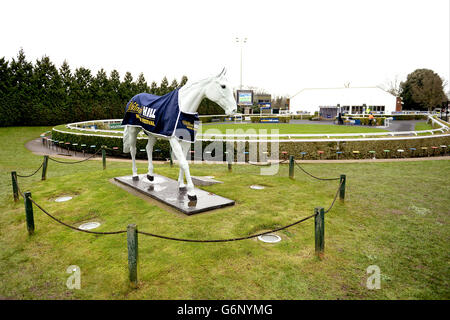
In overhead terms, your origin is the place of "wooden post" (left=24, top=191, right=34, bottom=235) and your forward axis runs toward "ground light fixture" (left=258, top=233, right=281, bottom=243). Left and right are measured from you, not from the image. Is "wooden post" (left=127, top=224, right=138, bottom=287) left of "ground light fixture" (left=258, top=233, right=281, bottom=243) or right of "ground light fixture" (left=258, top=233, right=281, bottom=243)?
right

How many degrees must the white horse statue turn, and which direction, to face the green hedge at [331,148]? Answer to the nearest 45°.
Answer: approximately 90° to its left

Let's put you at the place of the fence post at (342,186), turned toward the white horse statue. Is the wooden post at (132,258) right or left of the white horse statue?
left

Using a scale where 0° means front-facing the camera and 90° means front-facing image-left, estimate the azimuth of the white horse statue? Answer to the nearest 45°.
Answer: approximately 315°

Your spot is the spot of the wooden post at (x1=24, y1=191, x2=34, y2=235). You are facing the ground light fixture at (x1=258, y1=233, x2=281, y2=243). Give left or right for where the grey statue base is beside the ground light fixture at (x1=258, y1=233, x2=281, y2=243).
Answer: left

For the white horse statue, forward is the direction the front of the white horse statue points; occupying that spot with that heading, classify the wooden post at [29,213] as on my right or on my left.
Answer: on my right

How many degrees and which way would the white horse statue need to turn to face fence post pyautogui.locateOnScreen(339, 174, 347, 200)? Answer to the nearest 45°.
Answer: approximately 45° to its left

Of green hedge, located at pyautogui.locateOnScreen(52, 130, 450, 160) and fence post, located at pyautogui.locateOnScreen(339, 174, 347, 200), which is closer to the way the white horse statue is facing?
the fence post

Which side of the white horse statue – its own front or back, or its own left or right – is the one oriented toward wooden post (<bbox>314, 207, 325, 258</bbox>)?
front

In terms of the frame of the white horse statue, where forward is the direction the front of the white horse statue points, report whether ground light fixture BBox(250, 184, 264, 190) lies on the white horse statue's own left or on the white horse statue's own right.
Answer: on the white horse statue's own left

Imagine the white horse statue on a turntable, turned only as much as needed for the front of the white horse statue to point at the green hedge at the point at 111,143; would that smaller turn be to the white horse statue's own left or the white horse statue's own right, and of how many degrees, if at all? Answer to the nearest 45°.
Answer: approximately 135° to the white horse statue's own left
